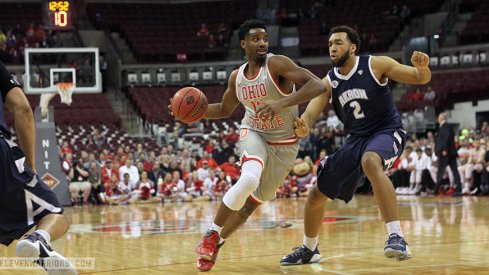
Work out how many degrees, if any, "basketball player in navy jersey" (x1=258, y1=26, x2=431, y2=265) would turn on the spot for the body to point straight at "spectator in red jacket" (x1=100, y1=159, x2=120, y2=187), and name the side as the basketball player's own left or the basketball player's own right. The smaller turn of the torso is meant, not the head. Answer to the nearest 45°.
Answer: approximately 90° to the basketball player's own right

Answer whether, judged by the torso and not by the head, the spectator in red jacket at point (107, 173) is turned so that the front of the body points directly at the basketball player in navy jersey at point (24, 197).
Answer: yes

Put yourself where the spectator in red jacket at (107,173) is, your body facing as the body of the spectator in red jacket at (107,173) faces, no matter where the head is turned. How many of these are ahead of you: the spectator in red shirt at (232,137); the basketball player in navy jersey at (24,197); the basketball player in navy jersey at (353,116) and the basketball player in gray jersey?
3

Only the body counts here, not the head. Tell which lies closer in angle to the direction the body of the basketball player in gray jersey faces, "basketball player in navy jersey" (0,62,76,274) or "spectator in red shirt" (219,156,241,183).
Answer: the basketball player in navy jersey

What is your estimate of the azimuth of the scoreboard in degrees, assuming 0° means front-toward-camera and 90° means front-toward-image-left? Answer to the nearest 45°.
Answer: approximately 0°

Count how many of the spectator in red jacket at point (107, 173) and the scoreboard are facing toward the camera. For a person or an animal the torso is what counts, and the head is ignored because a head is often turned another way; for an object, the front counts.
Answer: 2

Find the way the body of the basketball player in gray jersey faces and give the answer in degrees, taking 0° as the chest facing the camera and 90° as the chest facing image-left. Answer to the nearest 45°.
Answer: approximately 45°

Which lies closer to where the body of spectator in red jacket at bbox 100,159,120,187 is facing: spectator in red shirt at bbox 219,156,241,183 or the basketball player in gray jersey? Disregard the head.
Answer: the basketball player in gray jersey
